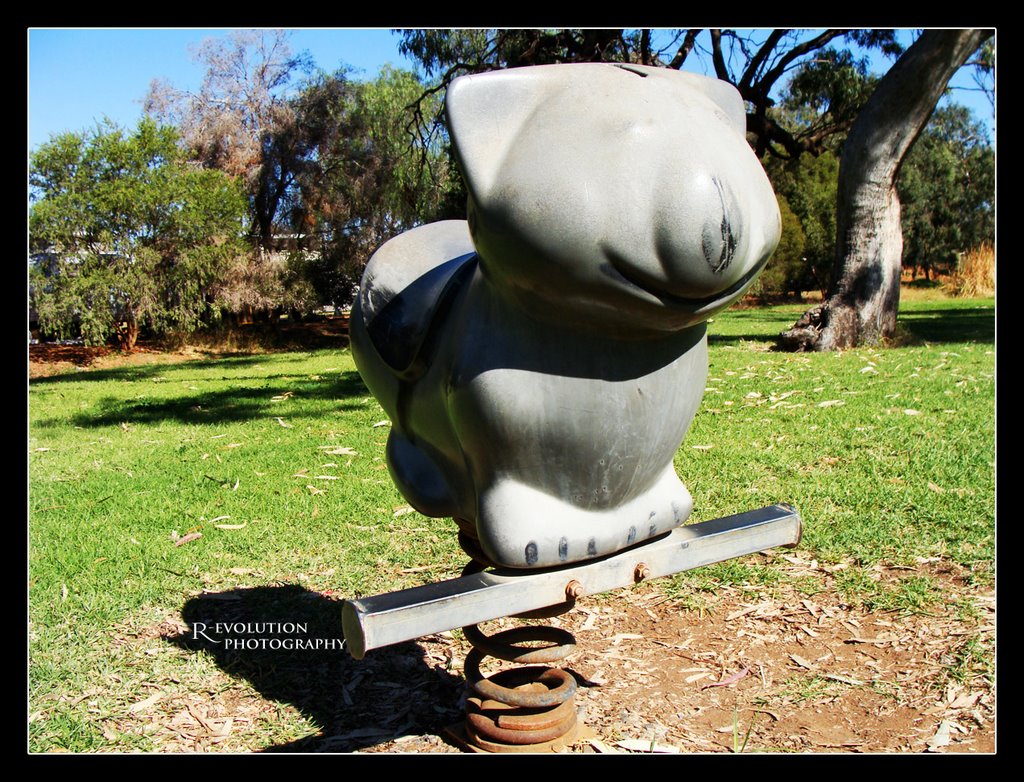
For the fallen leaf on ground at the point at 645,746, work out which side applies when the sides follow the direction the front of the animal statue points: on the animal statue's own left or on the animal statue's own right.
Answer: on the animal statue's own left

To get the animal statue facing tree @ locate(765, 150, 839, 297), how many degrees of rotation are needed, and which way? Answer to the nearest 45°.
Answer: approximately 135° to its left

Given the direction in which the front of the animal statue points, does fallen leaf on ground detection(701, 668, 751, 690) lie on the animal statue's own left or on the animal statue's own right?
on the animal statue's own left

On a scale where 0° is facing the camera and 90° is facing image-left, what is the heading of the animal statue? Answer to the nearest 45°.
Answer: approximately 315°

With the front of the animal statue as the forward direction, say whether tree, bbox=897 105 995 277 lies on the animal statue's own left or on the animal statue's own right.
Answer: on the animal statue's own left

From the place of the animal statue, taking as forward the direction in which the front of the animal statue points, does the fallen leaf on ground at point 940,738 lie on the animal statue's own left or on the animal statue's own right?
on the animal statue's own left
